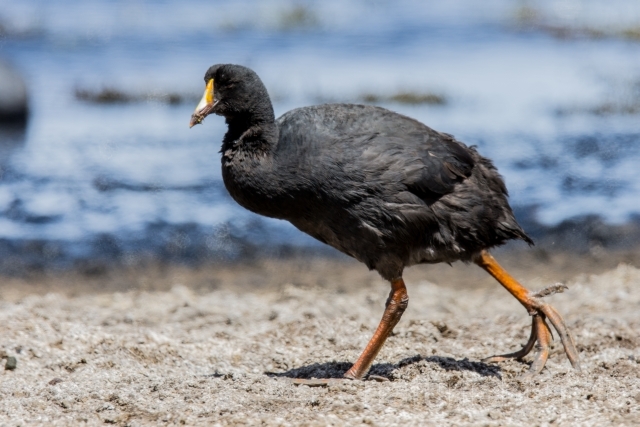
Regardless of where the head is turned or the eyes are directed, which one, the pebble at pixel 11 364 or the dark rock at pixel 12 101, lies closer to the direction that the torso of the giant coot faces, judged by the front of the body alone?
the pebble

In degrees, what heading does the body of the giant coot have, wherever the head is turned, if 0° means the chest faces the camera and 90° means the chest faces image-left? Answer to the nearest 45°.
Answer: approximately 90°

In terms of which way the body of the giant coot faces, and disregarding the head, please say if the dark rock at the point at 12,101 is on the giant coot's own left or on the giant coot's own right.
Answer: on the giant coot's own right

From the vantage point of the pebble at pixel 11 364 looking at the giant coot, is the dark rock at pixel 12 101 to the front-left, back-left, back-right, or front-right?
back-left

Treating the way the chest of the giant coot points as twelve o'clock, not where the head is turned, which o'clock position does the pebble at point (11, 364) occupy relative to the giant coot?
The pebble is roughly at 12 o'clock from the giant coot.
